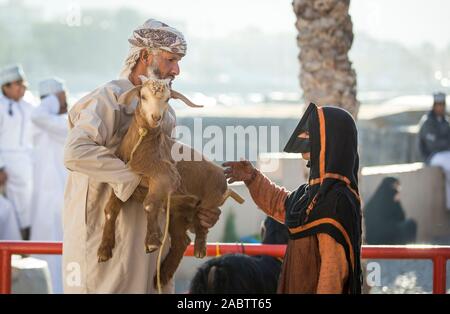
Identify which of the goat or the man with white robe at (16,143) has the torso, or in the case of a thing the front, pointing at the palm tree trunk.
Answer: the man with white robe

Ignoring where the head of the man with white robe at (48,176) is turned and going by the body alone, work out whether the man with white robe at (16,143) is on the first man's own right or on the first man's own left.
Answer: on the first man's own left

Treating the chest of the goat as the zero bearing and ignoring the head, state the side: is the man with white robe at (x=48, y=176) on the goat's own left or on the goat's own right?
on the goat's own right

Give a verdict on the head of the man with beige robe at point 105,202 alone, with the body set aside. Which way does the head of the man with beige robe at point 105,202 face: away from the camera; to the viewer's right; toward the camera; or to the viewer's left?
to the viewer's right

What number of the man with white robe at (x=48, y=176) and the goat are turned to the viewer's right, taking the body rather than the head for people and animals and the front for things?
1

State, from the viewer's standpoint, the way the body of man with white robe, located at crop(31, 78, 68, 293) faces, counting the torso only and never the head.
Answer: to the viewer's right
